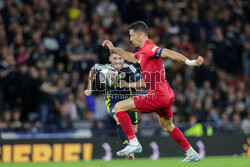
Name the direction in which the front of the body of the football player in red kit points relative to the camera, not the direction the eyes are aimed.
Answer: to the viewer's left

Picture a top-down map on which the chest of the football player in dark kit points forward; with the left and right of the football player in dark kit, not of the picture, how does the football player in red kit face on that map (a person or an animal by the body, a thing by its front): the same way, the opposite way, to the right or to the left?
to the right

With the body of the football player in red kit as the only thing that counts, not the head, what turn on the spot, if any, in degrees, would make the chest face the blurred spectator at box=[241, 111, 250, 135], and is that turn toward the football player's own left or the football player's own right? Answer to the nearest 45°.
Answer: approximately 135° to the football player's own right

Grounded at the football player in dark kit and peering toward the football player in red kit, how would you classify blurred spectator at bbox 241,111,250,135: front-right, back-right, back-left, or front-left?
back-left

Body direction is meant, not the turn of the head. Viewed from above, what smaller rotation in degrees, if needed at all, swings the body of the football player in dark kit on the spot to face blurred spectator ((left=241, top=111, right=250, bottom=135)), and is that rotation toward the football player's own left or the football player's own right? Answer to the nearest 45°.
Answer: approximately 135° to the football player's own left

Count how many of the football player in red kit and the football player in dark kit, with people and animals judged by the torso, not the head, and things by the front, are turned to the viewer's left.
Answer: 1

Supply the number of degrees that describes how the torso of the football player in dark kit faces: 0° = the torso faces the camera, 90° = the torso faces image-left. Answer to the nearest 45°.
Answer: approximately 0°

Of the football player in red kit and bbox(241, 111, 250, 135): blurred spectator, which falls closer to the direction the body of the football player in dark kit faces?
the football player in red kit

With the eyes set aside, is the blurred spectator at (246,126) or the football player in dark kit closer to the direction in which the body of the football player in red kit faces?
the football player in dark kit
